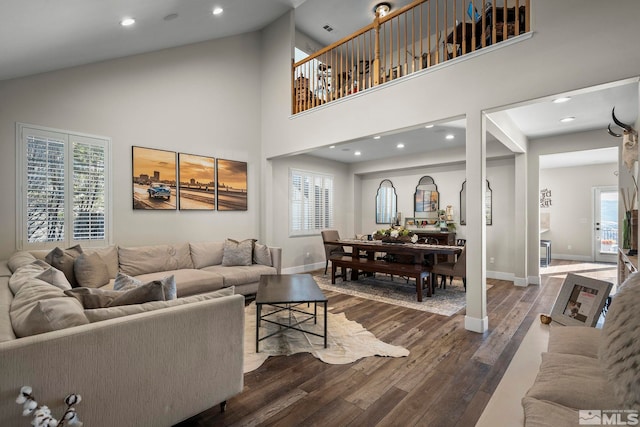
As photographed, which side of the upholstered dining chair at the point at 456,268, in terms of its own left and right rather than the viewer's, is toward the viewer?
left

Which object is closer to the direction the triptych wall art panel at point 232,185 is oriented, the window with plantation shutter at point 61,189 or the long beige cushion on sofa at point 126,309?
the long beige cushion on sofa

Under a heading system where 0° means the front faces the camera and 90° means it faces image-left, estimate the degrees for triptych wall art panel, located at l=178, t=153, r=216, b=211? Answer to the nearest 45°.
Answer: approximately 315°

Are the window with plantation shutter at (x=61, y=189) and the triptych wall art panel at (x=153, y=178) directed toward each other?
no

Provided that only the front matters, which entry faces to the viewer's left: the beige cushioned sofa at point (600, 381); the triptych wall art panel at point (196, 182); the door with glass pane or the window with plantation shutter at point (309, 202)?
the beige cushioned sofa

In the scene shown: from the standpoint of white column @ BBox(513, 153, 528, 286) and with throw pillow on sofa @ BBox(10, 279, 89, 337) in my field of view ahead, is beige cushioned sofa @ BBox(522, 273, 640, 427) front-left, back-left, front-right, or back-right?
front-left

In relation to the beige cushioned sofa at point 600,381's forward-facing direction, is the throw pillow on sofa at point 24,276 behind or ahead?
ahead

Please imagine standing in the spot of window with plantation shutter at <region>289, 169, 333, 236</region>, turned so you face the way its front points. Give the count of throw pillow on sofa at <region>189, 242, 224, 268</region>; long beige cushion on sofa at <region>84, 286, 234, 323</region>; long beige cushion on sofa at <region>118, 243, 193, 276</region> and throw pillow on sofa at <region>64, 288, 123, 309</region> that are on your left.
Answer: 0

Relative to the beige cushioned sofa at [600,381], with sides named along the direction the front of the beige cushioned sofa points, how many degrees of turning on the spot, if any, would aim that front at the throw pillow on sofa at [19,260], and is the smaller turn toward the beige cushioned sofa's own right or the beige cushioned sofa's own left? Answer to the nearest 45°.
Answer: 0° — it already faces it

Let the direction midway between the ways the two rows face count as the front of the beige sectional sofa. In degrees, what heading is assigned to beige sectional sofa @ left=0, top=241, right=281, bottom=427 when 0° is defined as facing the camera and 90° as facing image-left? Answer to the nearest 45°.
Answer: approximately 270°

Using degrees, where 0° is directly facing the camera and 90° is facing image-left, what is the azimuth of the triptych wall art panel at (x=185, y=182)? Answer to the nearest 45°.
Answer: approximately 315°

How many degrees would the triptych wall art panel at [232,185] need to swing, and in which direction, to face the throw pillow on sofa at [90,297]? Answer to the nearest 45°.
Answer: approximately 45° to its right

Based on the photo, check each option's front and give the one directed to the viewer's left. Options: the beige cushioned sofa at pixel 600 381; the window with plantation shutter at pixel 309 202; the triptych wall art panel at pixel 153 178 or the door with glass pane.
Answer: the beige cushioned sofa

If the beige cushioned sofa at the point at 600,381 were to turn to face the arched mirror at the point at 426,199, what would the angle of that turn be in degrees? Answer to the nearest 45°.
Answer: approximately 45° to its right

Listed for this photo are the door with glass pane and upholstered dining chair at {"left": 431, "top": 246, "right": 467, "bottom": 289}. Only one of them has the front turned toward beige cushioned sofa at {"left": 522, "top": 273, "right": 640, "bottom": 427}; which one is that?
the door with glass pane

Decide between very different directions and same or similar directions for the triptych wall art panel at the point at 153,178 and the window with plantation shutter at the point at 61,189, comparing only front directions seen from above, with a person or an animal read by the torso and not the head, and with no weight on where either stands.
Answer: same or similar directions

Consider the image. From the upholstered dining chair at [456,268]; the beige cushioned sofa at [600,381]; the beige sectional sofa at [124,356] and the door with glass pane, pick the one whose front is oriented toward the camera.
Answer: the door with glass pane

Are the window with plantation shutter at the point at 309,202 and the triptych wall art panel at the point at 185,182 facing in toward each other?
no

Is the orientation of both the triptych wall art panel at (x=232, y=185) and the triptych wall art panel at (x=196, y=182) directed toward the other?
no

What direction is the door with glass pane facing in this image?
toward the camera

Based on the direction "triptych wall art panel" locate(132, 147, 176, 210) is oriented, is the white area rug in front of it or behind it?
in front

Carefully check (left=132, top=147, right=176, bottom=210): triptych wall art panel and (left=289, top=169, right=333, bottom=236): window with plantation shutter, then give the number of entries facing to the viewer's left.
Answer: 0
